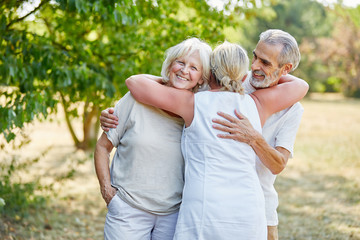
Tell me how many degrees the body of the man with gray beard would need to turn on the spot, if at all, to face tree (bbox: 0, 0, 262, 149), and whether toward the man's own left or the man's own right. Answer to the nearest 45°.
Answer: approximately 90° to the man's own right

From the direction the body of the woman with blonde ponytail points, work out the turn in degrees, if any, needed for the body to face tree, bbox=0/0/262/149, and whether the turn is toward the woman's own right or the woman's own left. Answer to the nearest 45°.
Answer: approximately 45° to the woman's own left

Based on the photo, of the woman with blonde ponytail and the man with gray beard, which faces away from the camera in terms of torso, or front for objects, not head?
the woman with blonde ponytail

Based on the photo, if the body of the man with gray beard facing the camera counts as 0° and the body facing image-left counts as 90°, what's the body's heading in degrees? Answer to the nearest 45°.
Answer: approximately 45°

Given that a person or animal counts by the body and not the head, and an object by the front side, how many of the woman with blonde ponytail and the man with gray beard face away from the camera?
1

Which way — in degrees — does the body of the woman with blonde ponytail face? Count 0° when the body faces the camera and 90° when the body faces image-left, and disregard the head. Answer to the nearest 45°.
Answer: approximately 180°
